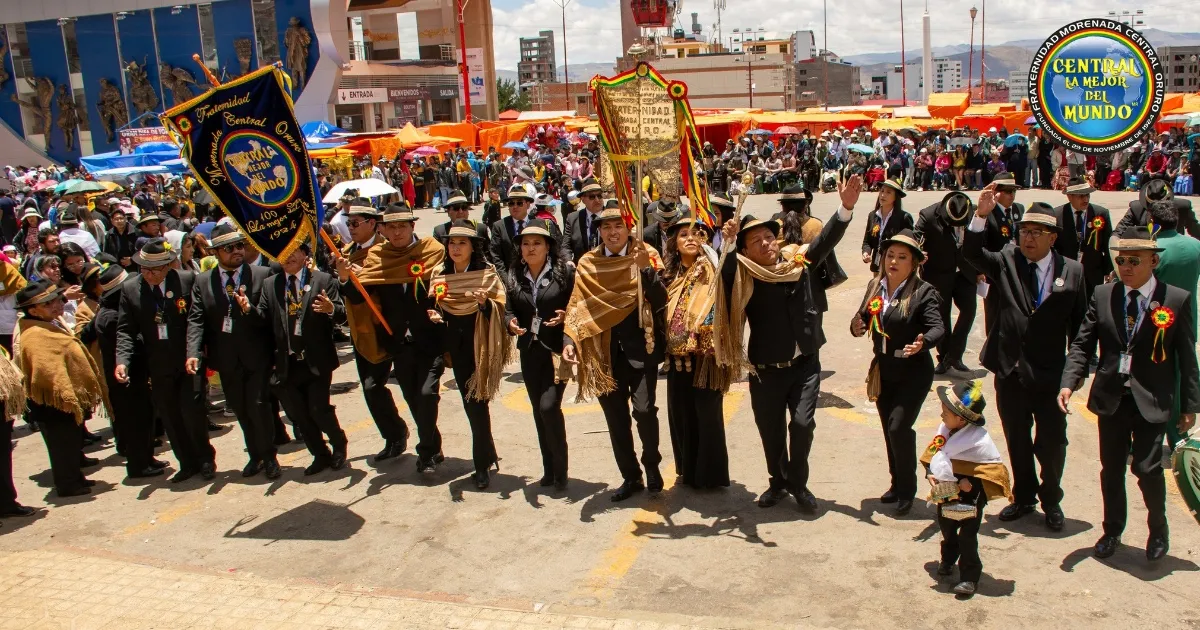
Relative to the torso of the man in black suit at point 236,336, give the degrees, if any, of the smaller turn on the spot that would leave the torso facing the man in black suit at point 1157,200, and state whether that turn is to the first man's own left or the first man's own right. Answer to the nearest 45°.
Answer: approximately 90° to the first man's own left

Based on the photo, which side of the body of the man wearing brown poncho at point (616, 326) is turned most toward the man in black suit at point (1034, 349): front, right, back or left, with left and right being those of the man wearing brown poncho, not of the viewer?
left

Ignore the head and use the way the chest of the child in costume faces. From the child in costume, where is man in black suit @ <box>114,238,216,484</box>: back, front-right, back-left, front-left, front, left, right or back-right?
front-right

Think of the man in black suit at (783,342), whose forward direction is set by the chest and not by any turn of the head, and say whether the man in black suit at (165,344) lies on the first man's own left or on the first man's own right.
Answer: on the first man's own right
